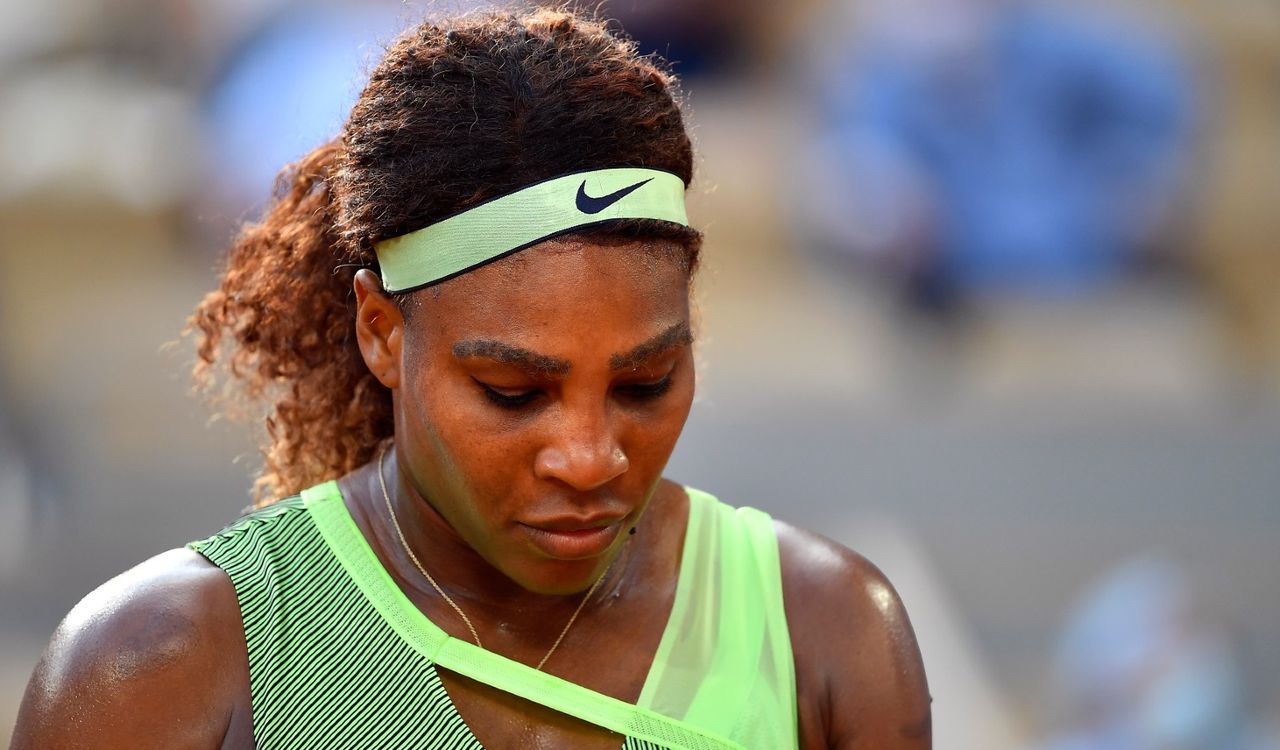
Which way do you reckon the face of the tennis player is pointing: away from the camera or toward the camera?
toward the camera

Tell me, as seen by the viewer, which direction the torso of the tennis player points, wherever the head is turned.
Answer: toward the camera
